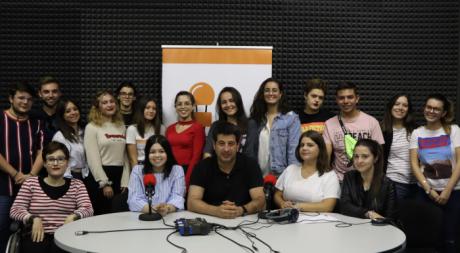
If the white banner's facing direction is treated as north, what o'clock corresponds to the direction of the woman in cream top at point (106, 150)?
The woman in cream top is roughly at 2 o'clock from the white banner.

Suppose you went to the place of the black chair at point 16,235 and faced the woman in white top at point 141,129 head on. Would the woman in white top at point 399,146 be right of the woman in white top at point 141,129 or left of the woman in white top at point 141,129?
right

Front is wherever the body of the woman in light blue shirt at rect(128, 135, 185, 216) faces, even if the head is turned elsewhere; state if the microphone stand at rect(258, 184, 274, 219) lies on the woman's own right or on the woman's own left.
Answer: on the woman's own left

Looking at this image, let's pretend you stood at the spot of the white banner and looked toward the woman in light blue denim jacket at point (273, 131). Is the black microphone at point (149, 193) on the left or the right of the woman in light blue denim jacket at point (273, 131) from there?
right

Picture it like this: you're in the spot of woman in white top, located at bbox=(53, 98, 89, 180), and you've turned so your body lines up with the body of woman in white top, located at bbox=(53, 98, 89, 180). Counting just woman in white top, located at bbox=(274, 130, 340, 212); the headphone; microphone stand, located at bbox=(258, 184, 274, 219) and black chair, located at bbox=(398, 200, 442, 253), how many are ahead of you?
4

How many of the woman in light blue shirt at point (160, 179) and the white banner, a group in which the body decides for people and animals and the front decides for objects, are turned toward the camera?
2

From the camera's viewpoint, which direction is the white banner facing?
toward the camera

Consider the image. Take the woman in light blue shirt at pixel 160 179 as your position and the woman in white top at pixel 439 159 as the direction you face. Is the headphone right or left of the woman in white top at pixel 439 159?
right

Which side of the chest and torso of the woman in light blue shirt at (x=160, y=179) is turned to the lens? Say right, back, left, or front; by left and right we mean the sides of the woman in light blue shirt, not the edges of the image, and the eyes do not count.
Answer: front

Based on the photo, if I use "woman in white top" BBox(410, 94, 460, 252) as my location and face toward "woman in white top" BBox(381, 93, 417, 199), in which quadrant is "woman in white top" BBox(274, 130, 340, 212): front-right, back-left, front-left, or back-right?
front-left

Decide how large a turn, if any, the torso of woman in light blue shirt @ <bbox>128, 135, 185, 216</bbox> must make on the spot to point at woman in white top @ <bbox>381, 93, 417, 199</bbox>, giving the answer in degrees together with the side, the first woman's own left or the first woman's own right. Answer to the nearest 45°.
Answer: approximately 90° to the first woman's own left
